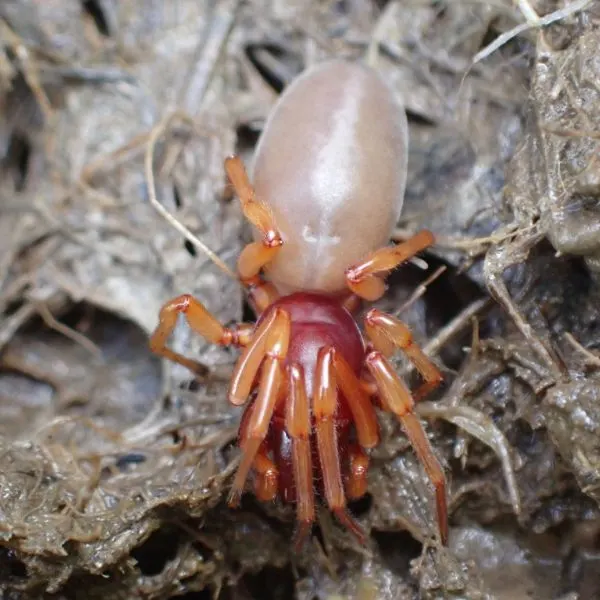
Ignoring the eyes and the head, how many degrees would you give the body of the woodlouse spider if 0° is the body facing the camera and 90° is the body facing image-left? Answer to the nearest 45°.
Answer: approximately 0°

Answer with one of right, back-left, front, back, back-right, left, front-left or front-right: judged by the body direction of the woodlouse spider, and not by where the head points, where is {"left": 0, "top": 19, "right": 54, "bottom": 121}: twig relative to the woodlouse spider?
back-right

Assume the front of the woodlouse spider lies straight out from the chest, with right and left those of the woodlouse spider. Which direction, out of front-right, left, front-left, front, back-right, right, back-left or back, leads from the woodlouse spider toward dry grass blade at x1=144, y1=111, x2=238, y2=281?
back-right
